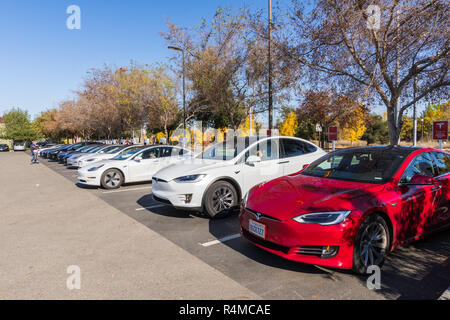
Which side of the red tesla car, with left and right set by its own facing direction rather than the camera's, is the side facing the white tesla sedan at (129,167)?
right

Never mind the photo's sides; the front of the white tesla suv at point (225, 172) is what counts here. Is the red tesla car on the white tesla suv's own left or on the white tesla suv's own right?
on the white tesla suv's own left

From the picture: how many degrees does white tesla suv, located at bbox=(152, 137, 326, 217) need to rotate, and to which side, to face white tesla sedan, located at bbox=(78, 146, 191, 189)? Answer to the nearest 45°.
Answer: approximately 90° to its right

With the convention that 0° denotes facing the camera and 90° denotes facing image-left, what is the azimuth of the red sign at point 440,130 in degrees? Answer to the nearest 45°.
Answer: approximately 0°

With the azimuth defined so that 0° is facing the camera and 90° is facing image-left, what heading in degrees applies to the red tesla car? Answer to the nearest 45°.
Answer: approximately 45°

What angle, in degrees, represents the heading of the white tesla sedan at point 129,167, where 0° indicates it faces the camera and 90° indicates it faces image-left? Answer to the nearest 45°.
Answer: approximately 45°

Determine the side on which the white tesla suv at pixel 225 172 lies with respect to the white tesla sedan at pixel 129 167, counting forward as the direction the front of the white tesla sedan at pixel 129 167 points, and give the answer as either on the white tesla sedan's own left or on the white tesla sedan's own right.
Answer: on the white tesla sedan's own left

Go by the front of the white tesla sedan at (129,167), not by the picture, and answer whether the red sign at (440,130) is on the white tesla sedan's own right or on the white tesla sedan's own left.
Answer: on the white tesla sedan's own left

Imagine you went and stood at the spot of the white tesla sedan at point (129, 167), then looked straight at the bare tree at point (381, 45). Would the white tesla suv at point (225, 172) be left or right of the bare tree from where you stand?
right
